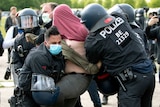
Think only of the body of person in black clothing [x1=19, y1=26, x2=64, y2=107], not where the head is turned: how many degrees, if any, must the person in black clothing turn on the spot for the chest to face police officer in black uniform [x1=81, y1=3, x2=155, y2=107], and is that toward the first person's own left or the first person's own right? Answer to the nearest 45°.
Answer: approximately 45° to the first person's own left

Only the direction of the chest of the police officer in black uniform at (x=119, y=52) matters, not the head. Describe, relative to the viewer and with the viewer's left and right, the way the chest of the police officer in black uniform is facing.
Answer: facing away from the viewer and to the left of the viewer

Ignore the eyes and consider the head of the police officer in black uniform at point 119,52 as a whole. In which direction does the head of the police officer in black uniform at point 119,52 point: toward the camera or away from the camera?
away from the camera

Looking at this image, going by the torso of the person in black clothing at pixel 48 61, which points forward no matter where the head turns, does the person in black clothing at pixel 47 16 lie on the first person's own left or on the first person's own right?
on the first person's own left

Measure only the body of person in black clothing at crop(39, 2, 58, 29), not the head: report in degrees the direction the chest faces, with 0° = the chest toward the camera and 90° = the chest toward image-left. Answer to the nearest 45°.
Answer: approximately 45°

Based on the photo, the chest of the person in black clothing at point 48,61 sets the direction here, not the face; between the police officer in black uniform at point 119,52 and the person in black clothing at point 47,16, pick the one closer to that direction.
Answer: the police officer in black uniform

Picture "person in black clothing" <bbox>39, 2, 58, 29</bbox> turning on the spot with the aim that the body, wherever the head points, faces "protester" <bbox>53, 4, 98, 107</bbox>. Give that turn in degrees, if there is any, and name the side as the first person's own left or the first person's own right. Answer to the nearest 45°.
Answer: approximately 45° to the first person's own left

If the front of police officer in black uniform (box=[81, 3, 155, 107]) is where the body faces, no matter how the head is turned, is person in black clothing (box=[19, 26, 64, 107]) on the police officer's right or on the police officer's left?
on the police officer's left
